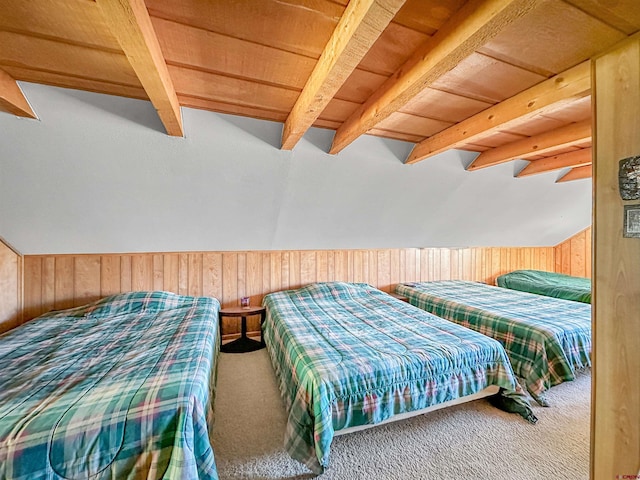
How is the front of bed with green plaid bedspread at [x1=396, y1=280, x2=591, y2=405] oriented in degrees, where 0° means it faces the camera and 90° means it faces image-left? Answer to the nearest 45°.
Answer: approximately 315°

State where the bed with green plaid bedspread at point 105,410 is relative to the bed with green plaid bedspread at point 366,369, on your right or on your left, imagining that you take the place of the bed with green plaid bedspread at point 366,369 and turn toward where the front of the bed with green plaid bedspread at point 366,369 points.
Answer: on your right

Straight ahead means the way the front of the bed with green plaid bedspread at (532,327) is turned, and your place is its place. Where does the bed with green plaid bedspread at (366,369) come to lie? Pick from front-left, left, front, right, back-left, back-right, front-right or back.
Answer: right

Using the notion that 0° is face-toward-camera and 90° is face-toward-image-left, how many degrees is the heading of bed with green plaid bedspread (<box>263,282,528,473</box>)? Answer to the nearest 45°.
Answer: approximately 315°

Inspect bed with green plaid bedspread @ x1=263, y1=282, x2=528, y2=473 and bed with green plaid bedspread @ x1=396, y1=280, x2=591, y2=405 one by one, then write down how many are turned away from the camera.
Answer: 0

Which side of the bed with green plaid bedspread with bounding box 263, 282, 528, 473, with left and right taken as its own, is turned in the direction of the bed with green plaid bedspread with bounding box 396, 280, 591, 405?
left
